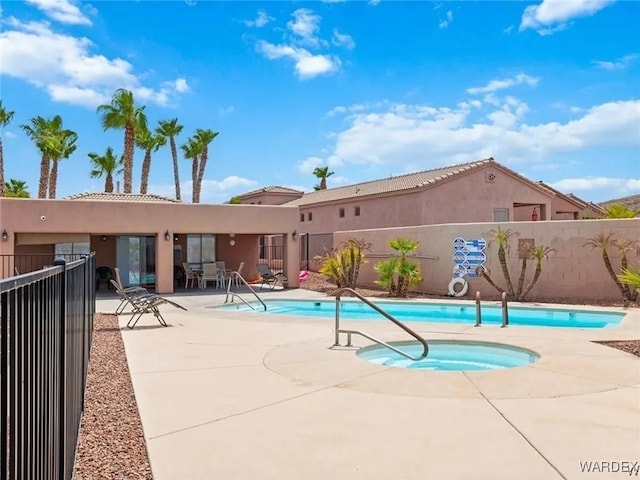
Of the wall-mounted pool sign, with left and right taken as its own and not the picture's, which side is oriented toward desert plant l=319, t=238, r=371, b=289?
right

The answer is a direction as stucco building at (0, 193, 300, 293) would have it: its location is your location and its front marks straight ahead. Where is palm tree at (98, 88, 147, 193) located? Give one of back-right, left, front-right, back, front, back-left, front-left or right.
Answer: back

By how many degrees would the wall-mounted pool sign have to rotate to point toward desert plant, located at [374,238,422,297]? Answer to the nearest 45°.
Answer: approximately 90° to its right

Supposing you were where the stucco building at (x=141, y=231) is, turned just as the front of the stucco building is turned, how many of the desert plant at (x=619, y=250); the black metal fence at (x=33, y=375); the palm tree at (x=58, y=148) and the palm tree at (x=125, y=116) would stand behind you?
2

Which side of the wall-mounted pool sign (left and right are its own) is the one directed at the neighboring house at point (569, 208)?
back

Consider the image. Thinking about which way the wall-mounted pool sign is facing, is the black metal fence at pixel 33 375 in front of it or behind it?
in front

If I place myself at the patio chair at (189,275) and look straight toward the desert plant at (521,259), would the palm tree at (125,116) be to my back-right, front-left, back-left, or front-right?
back-left

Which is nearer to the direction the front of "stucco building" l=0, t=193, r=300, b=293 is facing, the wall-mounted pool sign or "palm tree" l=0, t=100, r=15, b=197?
the wall-mounted pool sign

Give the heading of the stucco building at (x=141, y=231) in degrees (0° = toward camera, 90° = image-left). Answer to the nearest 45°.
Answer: approximately 0°

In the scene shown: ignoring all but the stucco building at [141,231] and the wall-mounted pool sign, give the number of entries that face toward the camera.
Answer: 2

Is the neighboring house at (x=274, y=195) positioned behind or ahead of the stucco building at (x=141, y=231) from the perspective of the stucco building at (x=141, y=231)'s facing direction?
behind

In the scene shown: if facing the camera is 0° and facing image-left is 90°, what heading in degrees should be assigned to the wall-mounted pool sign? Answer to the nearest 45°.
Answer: approximately 0°

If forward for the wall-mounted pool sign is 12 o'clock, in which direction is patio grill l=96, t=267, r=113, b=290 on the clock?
The patio grill is roughly at 3 o'clock from the wall-mounted pool sign.

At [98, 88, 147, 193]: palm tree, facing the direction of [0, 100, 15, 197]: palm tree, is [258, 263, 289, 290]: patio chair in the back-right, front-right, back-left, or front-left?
back-left

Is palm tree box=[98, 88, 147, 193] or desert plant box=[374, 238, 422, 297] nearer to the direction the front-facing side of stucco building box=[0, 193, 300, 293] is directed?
the desert plant
